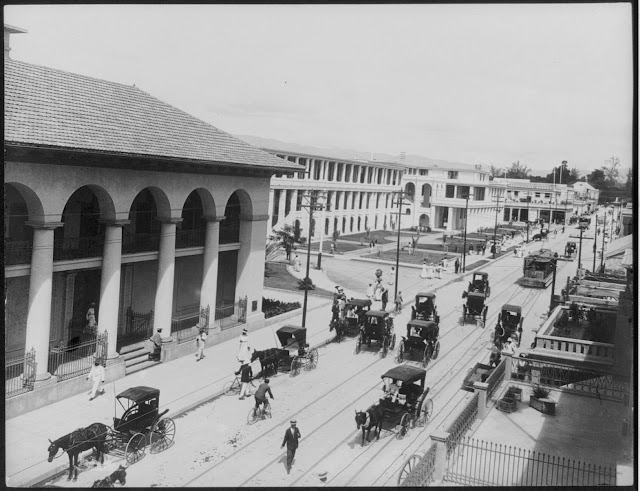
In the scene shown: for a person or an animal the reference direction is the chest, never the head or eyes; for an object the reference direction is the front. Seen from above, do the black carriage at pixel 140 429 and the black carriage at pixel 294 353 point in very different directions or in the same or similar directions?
same or similar directions

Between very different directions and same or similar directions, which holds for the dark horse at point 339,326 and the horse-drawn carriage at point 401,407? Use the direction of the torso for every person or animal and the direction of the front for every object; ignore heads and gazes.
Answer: same or similar directions

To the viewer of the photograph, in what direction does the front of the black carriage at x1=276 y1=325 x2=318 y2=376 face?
facing the viewer and to the left of the viewer

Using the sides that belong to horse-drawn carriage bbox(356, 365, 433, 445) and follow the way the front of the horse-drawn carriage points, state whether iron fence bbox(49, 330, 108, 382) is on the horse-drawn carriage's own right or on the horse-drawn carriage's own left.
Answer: on the horse-drawn carriage's own right

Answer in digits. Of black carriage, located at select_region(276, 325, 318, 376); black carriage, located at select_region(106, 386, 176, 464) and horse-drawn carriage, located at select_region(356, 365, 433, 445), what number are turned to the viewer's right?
0

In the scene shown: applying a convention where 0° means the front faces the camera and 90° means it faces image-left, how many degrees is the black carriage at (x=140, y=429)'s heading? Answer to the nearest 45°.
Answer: approximately 45°
